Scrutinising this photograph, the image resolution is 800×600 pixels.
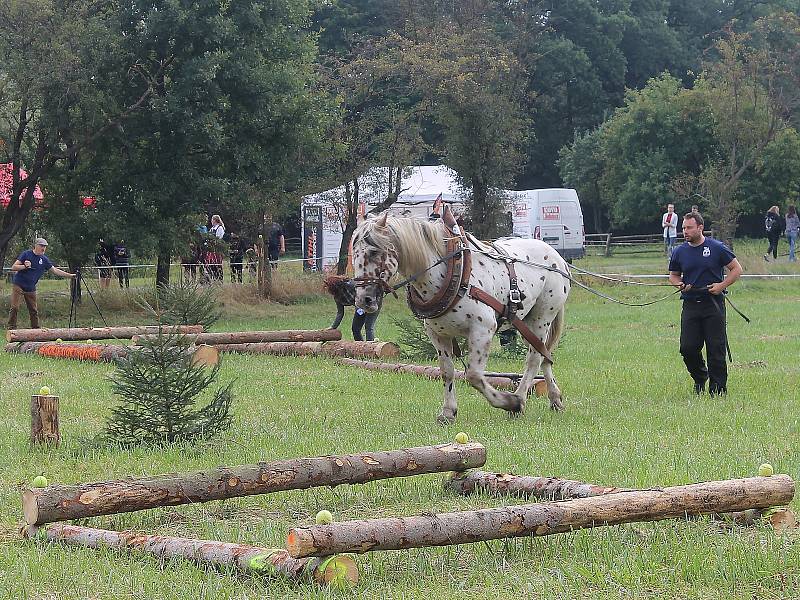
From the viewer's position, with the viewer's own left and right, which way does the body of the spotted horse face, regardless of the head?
facing the viewer and to the left of the viewer

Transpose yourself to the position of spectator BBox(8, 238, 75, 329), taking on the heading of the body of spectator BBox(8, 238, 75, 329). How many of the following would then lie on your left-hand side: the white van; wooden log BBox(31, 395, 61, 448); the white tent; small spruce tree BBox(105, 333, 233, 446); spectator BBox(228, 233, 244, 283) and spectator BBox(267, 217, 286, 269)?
4

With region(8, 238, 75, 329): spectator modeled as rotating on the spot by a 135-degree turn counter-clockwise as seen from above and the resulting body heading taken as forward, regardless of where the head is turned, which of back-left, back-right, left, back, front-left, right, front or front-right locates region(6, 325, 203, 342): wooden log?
back

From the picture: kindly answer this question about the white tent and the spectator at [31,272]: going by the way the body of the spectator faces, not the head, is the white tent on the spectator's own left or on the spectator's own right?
on the spectator's own left

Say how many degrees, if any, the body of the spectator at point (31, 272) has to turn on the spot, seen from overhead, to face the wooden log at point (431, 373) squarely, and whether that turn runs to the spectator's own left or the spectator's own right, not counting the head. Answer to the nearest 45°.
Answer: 0° — they already face it

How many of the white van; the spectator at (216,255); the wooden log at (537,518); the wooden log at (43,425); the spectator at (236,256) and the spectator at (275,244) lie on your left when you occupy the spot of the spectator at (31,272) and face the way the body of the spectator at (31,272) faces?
4

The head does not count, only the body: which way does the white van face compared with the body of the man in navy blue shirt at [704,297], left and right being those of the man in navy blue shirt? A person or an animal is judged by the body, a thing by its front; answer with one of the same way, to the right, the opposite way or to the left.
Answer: to the right

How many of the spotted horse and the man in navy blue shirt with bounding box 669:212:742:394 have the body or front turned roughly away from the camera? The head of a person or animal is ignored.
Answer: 0

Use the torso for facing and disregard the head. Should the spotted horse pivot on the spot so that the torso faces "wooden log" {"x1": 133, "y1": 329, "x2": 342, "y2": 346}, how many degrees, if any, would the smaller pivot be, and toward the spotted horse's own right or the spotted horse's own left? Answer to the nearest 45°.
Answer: approximately 90° to the spotted horse's own right

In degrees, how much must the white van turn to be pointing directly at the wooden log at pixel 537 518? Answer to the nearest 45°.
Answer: approximately 135° to its left

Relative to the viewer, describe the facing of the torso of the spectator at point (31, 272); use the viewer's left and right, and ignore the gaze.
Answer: facing the viewer and to the right of the viewer

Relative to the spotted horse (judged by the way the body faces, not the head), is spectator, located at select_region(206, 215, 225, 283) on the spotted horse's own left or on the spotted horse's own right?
on the spotted horse's own right

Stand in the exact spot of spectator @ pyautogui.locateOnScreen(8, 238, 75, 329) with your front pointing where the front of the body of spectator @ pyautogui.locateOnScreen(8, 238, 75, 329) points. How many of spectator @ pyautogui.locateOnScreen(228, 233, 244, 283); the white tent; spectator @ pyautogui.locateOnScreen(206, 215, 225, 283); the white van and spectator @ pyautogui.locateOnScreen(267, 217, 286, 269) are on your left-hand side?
5

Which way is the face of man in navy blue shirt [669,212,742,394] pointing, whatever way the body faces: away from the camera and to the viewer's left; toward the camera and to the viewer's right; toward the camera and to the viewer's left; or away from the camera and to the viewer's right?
toward the camera and to the viewer's left

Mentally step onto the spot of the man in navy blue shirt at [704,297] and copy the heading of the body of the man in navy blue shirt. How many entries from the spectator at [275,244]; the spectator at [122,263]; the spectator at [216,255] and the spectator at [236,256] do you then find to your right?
4
